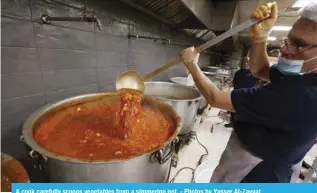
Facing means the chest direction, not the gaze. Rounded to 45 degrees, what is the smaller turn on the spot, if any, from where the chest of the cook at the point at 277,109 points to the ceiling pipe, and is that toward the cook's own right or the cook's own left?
approximately 45° to the cook's own right

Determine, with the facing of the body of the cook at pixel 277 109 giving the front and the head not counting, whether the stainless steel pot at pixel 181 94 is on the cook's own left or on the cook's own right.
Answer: on the cook's own right

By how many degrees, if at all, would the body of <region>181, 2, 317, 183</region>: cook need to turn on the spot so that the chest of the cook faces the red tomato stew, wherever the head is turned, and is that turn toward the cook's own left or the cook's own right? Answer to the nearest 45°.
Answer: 0° — they already face it

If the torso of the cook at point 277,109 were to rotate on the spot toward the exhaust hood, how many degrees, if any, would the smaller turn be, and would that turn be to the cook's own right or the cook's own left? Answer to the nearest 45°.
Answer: approximately 45° to the cook's own right

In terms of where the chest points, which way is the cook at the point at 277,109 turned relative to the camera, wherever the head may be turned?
to the viewer's left

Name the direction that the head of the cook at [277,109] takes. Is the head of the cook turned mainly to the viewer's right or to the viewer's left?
to the viewer's left

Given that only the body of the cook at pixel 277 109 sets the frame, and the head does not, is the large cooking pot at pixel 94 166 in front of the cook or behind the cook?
in front
